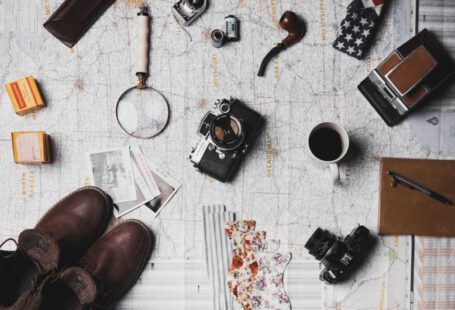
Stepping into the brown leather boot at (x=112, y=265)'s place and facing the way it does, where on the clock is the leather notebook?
The leather notebook is roughly at 2 o'clock from the brown leather boot.

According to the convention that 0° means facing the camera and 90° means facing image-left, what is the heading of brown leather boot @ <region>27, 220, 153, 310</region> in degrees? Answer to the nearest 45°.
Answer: approximately 225°

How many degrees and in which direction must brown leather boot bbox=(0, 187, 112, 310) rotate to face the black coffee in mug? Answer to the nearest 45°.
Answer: approximately 45° to its right
